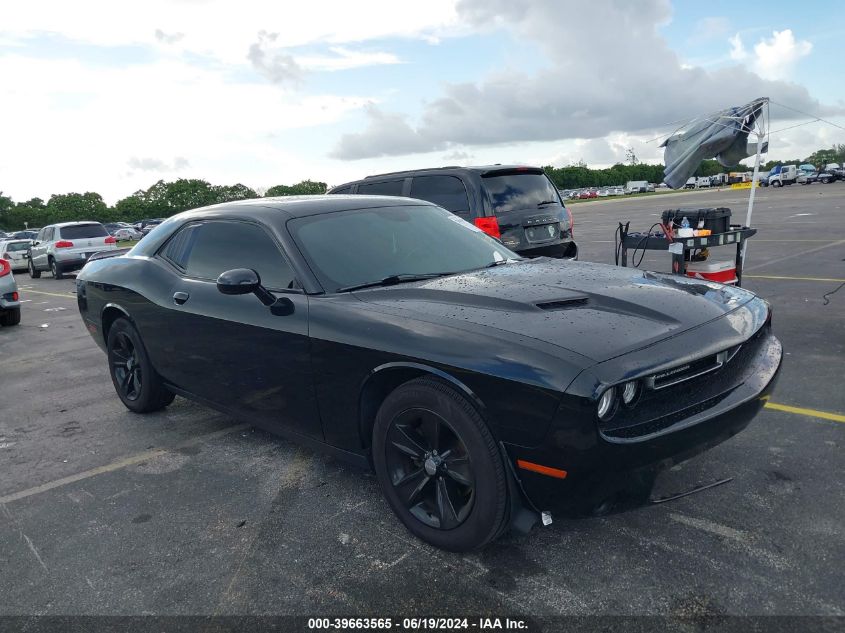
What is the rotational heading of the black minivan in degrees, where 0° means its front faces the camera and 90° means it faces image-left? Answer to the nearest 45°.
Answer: approximately 135°

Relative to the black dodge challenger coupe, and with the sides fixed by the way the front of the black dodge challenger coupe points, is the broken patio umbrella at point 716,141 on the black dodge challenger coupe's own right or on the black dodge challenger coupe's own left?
on the black dodge challenger coupe's own left

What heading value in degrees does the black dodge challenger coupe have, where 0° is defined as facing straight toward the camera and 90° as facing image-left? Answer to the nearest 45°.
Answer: approximately 315°

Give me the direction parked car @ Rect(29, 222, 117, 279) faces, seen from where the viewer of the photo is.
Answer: facing away from the viewer and to the left of the viewer

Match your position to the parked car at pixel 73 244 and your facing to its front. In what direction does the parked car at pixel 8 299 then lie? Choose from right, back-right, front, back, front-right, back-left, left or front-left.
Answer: back-left

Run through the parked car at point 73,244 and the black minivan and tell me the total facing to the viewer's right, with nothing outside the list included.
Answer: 0

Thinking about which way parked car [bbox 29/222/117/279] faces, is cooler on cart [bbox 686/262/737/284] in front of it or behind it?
behind

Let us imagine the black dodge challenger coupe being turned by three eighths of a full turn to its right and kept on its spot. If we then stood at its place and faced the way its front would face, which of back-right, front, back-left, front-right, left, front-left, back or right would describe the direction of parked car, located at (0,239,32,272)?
front-right

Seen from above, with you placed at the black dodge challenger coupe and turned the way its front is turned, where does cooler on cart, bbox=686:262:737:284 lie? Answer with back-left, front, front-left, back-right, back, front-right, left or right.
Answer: left
